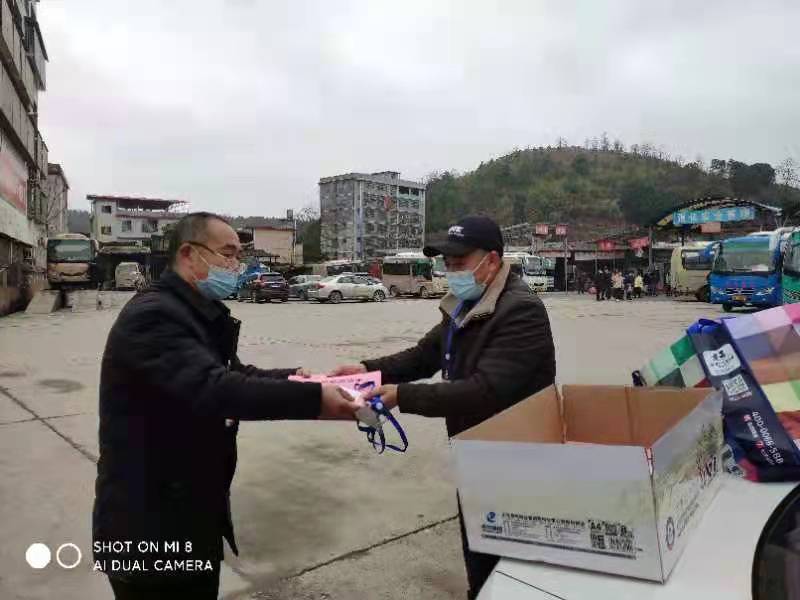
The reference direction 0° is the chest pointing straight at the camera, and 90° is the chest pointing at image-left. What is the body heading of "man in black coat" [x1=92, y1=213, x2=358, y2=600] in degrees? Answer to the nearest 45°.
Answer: approximately 270°

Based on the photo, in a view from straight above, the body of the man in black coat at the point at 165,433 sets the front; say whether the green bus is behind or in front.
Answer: in front

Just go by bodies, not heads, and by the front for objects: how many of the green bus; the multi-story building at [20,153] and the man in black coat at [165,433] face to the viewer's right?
2

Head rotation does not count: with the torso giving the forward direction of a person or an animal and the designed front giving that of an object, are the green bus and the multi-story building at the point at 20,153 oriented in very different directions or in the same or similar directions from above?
very different directions

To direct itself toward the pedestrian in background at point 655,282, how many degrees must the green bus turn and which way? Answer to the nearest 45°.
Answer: approximately 135° to its right

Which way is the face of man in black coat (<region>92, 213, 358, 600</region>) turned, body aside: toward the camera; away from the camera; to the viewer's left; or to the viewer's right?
to the viewer's right

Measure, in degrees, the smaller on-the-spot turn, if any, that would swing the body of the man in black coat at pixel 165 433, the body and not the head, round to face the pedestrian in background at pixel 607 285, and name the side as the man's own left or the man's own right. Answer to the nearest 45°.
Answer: approximately 45° to the man's own left

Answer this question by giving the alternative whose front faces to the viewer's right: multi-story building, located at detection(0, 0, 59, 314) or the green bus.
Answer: the multi-story building

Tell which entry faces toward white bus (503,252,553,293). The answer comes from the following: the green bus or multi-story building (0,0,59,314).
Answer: the multi-story building

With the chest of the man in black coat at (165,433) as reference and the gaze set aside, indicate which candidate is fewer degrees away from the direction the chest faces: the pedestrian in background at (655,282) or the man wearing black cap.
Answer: the man wearing black cap

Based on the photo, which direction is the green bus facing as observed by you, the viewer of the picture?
facing the viewer and to the left of the viewer

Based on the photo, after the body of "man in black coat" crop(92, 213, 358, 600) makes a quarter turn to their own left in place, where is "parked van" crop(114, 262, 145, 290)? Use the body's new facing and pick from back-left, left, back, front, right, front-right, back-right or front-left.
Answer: front

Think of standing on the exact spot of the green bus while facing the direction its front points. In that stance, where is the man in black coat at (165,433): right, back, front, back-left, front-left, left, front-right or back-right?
front-left

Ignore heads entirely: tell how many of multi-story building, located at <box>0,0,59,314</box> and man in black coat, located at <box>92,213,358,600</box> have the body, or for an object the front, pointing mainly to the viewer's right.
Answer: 2

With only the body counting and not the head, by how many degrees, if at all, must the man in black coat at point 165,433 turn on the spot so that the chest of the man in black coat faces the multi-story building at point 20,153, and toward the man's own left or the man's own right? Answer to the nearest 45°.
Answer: approximately 90° to the man's own left

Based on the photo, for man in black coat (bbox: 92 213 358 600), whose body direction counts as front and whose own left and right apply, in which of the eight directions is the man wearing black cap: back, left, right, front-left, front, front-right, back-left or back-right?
front

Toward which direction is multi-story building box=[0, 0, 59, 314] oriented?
to the viewer's right
